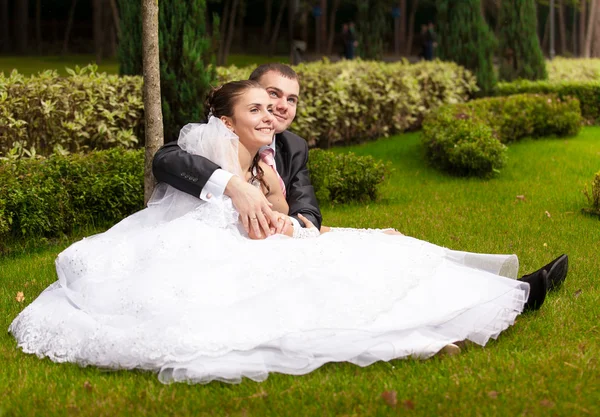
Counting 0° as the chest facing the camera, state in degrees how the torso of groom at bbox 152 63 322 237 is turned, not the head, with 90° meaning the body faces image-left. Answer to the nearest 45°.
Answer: approximately 315°

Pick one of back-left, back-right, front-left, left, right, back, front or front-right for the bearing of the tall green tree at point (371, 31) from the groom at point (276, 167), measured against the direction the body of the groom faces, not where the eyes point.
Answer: back-left

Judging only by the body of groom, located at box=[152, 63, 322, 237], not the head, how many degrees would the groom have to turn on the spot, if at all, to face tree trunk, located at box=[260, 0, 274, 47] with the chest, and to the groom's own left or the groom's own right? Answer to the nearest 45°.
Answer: approximately 135° to the groom's own left

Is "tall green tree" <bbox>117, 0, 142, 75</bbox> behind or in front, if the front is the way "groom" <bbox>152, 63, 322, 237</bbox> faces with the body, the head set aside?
behind

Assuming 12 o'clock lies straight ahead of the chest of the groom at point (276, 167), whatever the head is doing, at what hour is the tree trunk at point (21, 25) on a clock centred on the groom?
The tree trunk is roughly at 7 o'clock from the groom.

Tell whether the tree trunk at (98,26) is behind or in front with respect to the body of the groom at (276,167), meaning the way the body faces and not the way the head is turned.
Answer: behind

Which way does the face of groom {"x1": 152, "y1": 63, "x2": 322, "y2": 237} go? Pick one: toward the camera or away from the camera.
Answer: toward the camera

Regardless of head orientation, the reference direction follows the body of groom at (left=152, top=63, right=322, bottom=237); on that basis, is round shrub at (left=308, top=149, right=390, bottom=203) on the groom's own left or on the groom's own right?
on the groom's own left

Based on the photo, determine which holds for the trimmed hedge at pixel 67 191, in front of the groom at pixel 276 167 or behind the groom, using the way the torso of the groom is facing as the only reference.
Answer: behind

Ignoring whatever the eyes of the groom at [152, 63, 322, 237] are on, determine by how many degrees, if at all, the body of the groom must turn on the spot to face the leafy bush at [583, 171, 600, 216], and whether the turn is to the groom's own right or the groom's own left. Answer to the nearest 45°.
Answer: approximately 90° to the groom's own left

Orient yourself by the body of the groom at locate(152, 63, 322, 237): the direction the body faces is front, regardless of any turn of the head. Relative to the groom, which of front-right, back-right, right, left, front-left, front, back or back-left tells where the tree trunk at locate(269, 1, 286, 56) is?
back-left

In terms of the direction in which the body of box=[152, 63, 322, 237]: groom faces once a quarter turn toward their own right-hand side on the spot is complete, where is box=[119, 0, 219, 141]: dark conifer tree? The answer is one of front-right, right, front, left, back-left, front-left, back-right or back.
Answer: back-right
